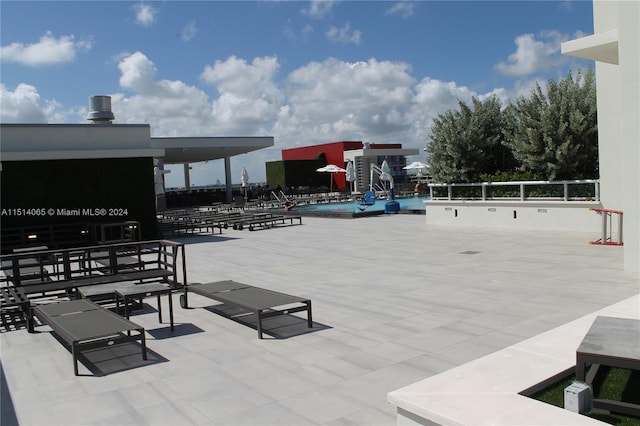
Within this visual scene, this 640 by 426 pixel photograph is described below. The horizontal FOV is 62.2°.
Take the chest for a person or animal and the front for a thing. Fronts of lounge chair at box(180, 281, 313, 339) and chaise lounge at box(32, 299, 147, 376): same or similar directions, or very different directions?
same or similar directions

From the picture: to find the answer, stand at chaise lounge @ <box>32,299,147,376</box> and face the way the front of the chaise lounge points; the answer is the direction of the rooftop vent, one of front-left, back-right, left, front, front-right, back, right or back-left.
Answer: back-left

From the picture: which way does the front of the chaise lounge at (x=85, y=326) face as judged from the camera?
facing the viewer and to the right of the viewer

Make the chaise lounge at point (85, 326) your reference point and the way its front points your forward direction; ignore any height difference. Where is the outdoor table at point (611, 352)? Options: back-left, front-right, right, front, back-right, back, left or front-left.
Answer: front

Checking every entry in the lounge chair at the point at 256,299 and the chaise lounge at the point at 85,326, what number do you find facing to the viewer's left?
0

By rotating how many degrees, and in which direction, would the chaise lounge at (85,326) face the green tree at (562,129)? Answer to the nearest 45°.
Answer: approximately 45° to its left

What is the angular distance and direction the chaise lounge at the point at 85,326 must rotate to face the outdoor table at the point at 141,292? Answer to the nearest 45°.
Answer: approximately 90° to its left

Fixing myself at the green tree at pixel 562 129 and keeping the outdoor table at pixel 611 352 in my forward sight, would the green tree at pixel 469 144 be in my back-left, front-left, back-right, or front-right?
back-right

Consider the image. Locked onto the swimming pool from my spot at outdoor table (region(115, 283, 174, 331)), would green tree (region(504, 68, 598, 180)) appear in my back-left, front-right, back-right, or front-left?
front-right

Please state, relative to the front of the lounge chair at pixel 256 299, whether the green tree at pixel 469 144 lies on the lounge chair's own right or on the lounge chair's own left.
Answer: on the lounge chair's own left

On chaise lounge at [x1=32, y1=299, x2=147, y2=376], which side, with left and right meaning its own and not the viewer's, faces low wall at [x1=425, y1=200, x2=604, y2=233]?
left

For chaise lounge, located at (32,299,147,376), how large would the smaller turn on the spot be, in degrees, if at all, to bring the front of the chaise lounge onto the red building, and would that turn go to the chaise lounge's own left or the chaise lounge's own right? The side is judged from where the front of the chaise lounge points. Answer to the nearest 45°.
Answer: approximately 90° to the chaise lounge's own left

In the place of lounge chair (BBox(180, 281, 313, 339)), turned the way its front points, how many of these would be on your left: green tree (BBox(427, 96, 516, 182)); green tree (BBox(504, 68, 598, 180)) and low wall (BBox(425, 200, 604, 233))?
3

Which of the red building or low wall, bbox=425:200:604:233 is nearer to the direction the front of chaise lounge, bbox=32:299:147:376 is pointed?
the low wall

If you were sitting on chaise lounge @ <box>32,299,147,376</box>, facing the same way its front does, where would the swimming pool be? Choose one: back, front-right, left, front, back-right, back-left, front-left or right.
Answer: left

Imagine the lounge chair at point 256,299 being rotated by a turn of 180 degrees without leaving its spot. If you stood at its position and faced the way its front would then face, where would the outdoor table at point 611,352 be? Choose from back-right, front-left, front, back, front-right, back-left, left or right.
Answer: back

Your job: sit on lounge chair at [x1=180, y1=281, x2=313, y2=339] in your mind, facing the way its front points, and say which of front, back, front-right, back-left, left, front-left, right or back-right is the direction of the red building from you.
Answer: back-left
